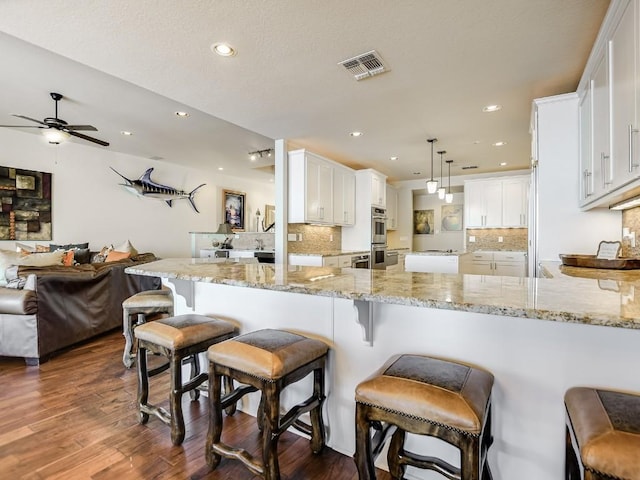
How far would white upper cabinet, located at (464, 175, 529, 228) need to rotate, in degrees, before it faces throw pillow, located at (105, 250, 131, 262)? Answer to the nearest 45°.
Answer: approximately 45° to its right

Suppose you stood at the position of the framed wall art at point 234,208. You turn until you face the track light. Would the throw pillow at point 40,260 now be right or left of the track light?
right

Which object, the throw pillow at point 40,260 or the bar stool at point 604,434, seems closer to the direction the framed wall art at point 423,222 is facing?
the bar stool

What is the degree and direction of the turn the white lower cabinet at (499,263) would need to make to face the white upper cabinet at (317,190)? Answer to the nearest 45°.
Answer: approximately 45° to its right

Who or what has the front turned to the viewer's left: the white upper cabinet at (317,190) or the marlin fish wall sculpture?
the marlin fish wall sculpture

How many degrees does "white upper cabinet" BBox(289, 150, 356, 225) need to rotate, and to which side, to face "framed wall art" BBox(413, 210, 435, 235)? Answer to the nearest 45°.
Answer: approximately 90° to its left

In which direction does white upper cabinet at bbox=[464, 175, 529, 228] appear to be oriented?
toward the camera

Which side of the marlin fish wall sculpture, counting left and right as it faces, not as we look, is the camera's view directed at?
left

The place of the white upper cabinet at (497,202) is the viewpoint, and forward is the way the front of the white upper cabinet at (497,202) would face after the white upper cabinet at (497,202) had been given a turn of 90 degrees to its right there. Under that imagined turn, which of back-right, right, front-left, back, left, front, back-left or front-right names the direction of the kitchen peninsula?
left

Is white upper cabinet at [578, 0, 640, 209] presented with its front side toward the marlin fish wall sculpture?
yes

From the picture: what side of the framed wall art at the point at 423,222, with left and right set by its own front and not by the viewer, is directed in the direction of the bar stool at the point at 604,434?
front

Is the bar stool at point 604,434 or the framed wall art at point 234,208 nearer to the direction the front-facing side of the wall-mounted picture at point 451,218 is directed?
the bar stool

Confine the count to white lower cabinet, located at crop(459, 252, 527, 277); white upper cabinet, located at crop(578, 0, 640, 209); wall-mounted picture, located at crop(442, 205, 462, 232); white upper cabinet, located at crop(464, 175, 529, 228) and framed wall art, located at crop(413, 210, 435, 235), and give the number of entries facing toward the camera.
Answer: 4

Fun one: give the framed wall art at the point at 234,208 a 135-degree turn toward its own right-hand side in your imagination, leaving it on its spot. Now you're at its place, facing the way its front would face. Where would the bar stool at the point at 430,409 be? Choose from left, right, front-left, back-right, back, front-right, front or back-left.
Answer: left

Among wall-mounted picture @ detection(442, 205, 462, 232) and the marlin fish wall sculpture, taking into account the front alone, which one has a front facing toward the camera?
the wall-mounted picture

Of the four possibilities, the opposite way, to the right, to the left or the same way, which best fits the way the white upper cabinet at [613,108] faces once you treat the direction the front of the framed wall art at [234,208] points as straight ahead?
the opposite way

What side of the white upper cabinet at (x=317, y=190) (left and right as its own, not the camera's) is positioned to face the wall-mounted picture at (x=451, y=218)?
left

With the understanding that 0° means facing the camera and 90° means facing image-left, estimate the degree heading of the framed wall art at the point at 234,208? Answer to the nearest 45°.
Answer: approximately 315°

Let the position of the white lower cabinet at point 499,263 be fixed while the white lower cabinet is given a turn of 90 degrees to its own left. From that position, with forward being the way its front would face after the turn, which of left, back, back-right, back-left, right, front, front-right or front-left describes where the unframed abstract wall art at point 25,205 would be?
back-right

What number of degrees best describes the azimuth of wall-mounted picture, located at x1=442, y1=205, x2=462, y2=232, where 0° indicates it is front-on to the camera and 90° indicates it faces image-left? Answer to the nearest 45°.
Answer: approximately 0°
